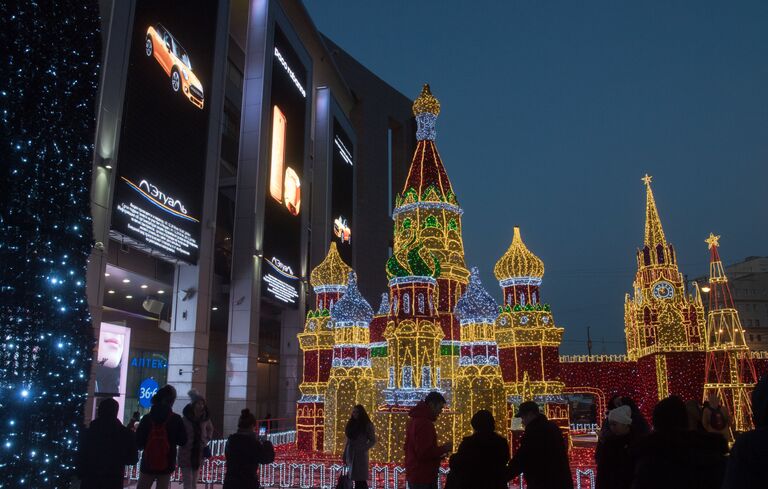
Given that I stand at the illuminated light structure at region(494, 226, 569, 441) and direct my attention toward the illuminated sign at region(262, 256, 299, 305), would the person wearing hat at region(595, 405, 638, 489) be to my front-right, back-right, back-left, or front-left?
back-left

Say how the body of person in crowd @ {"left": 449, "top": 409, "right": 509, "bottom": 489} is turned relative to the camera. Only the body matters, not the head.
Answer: away from the camera

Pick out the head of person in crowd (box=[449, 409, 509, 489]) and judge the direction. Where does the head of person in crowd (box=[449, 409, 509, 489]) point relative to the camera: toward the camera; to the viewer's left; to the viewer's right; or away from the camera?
away from the camera

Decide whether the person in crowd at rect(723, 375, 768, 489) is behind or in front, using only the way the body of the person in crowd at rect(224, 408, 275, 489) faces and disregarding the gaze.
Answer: behind

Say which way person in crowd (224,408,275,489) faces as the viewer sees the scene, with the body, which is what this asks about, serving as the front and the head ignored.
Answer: away from the camera

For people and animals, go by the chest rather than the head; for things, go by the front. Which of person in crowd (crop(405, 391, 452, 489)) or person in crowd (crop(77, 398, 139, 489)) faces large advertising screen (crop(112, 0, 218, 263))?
person in crowd (crop(77, 398, 139, 489))

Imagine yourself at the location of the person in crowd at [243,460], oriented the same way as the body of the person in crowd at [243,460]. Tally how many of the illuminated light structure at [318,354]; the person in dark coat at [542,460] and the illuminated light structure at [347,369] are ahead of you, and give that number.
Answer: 2

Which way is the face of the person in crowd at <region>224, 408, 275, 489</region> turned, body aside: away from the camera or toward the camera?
away from the camera

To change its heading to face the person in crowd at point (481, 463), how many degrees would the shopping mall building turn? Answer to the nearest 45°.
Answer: approximately 45° to its right

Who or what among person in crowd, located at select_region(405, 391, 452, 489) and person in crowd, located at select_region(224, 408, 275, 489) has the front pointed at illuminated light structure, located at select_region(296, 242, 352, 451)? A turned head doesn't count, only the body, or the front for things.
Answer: person in crowd, located at select_region(224, 408, 275, 489)

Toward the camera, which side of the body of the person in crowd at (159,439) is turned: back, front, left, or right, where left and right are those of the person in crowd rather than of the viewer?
back
